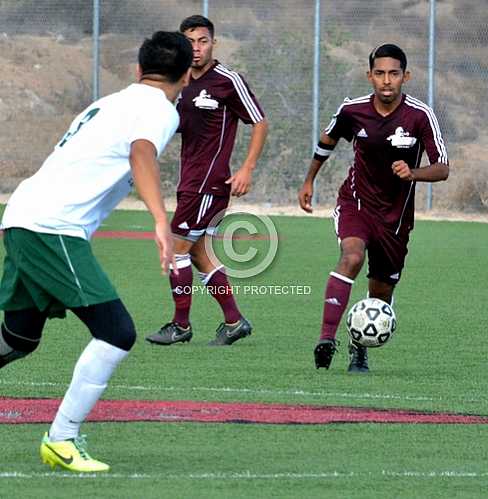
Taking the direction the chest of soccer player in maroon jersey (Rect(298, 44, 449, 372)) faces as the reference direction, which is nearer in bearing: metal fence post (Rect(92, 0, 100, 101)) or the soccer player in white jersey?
the soccer player in white jersey

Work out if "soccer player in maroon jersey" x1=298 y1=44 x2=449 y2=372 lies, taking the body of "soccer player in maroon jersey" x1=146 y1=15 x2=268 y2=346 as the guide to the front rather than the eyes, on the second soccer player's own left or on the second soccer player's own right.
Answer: on the second soccer player's own left

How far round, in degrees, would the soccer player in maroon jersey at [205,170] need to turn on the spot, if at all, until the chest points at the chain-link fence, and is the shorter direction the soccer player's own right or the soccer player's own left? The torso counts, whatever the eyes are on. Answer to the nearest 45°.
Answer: approximately 135° to the soccer player's own right

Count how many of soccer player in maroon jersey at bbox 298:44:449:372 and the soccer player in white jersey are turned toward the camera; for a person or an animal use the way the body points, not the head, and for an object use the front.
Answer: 1

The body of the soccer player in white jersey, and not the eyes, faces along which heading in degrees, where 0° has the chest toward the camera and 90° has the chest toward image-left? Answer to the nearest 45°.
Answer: approximately 225°

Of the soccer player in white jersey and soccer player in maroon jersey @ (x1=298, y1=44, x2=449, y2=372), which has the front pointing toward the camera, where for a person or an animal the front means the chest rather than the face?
the soccer player in maroon jersey

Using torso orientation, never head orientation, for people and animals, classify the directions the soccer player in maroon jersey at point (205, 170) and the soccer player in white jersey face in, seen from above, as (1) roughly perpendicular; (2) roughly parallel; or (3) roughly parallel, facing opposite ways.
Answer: roughly parallel, facing opposite ways

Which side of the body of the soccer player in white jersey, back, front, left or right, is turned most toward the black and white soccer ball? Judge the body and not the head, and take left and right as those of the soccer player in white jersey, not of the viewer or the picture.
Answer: front

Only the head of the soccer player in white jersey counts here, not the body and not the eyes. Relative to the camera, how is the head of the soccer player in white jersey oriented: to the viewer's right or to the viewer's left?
to the viewer's right

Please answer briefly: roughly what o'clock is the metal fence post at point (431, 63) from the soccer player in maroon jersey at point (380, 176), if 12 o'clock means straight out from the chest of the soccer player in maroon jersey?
The metal fence post is roughly at 6 o'clock from the soccer player in maroon jersey.

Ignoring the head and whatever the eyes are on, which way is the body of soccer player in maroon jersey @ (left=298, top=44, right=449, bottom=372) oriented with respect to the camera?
toward the camera

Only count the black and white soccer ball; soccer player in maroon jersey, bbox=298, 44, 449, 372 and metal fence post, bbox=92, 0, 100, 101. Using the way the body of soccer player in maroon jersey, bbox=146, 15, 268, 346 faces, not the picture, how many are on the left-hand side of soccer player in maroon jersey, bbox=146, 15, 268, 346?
2

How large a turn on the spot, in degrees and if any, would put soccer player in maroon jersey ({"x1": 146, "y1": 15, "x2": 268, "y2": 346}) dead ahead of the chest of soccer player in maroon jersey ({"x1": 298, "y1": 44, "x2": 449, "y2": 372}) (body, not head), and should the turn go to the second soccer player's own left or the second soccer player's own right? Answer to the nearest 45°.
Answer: approximately 135° to the second soccer player's own right

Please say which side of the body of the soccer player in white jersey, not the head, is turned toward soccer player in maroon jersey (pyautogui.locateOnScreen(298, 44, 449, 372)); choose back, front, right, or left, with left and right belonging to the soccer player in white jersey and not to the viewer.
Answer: front

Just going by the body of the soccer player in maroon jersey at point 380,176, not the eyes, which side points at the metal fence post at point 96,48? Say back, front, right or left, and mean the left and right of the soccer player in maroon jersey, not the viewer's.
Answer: back
